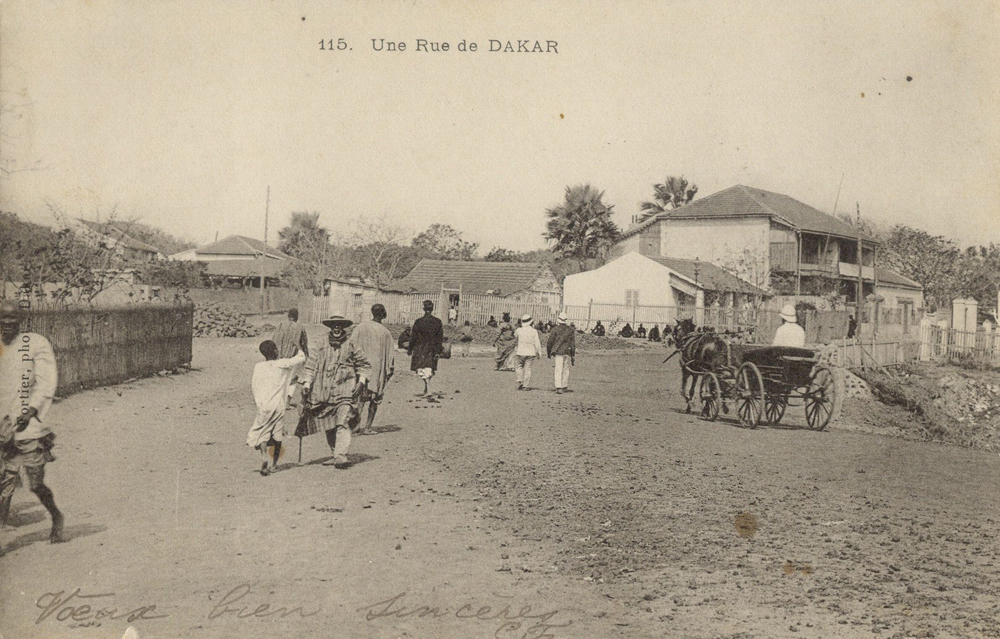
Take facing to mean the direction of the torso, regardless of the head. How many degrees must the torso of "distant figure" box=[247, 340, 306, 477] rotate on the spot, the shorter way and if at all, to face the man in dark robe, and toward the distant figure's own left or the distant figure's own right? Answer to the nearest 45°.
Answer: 0° — they already face them

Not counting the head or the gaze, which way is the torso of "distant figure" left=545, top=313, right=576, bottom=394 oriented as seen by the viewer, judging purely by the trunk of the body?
away from the camera

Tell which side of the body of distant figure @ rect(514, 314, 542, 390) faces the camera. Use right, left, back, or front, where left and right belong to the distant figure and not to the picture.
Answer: back

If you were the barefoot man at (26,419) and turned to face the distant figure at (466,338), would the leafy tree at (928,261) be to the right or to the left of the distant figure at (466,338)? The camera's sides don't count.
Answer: right

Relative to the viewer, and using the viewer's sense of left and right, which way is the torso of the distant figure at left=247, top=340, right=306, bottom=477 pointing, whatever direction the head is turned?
facing away from the viewer and to the right of the viewer

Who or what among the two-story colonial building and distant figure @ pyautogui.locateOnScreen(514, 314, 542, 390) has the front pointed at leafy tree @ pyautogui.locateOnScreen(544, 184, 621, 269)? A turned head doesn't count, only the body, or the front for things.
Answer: the distant figure

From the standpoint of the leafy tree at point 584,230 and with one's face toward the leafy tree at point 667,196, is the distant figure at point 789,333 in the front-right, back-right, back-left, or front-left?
back-right

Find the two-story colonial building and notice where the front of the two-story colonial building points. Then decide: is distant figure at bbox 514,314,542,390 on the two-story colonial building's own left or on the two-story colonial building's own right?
on the two-story colonial building's own right

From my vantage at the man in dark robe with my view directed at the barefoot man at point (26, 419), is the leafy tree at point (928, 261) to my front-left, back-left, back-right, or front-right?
back-left

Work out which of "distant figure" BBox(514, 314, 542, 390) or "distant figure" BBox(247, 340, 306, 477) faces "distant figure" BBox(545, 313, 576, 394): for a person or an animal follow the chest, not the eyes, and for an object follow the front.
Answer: "distant figure" BBox(247, 340, 306, 477)
